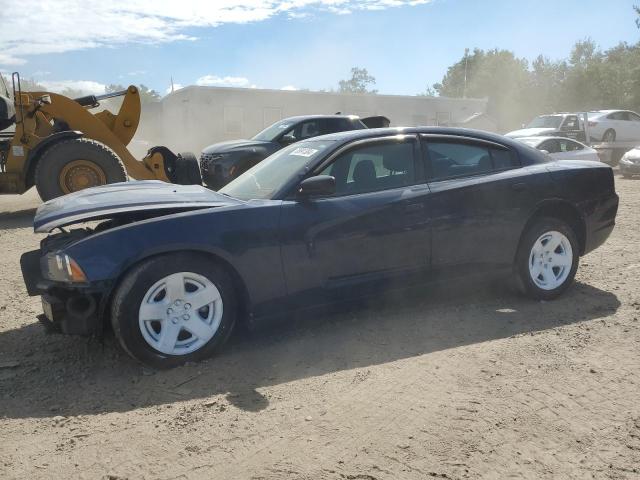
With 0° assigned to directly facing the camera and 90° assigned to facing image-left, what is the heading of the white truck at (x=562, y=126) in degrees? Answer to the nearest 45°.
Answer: approximately 45°

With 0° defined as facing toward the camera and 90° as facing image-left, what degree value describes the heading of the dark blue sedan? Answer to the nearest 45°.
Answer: approximately 45°

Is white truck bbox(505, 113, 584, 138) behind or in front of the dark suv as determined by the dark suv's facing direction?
behind

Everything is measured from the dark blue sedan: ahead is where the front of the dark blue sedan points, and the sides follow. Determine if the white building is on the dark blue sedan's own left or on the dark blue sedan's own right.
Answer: on the dark blue sedan's own right

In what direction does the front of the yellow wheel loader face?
to the viewer's right

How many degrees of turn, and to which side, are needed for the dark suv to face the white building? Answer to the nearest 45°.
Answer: approximately 135° to its right

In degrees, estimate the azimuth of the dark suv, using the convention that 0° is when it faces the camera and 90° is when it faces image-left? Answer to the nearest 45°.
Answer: approximately 45°
